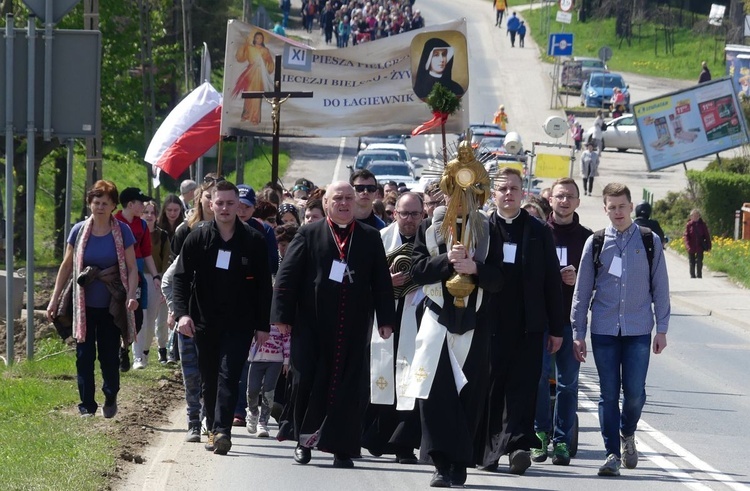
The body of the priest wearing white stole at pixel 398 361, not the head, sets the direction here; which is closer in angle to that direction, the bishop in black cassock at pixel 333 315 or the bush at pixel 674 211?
the bishop in black cassock

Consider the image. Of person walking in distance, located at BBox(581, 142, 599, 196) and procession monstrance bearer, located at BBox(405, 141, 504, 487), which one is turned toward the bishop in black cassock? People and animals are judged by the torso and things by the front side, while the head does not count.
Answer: the person walking in distance

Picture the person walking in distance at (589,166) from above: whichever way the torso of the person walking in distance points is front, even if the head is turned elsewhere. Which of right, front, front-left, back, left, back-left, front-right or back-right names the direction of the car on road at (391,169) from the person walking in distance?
front-right

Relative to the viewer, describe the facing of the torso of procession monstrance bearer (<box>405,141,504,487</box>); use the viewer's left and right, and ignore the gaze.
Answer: facing the viewer

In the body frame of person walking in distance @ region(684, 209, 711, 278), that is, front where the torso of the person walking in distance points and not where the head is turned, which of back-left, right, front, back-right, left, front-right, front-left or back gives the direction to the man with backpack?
front

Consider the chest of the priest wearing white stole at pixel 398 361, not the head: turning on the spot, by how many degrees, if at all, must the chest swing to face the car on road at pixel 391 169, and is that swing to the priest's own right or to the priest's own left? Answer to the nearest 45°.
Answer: approximately 180°

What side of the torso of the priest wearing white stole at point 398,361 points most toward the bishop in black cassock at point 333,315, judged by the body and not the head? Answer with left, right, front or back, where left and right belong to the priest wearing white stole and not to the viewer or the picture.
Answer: right

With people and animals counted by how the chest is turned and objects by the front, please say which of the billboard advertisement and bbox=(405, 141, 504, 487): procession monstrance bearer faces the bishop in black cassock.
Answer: the billboard advertisement

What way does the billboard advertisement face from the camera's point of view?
toward the camera

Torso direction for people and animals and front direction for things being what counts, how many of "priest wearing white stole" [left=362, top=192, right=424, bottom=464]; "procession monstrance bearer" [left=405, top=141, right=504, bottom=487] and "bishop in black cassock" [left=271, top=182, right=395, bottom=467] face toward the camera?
3

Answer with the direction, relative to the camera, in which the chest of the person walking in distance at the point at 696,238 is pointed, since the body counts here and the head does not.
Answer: toward the camera
